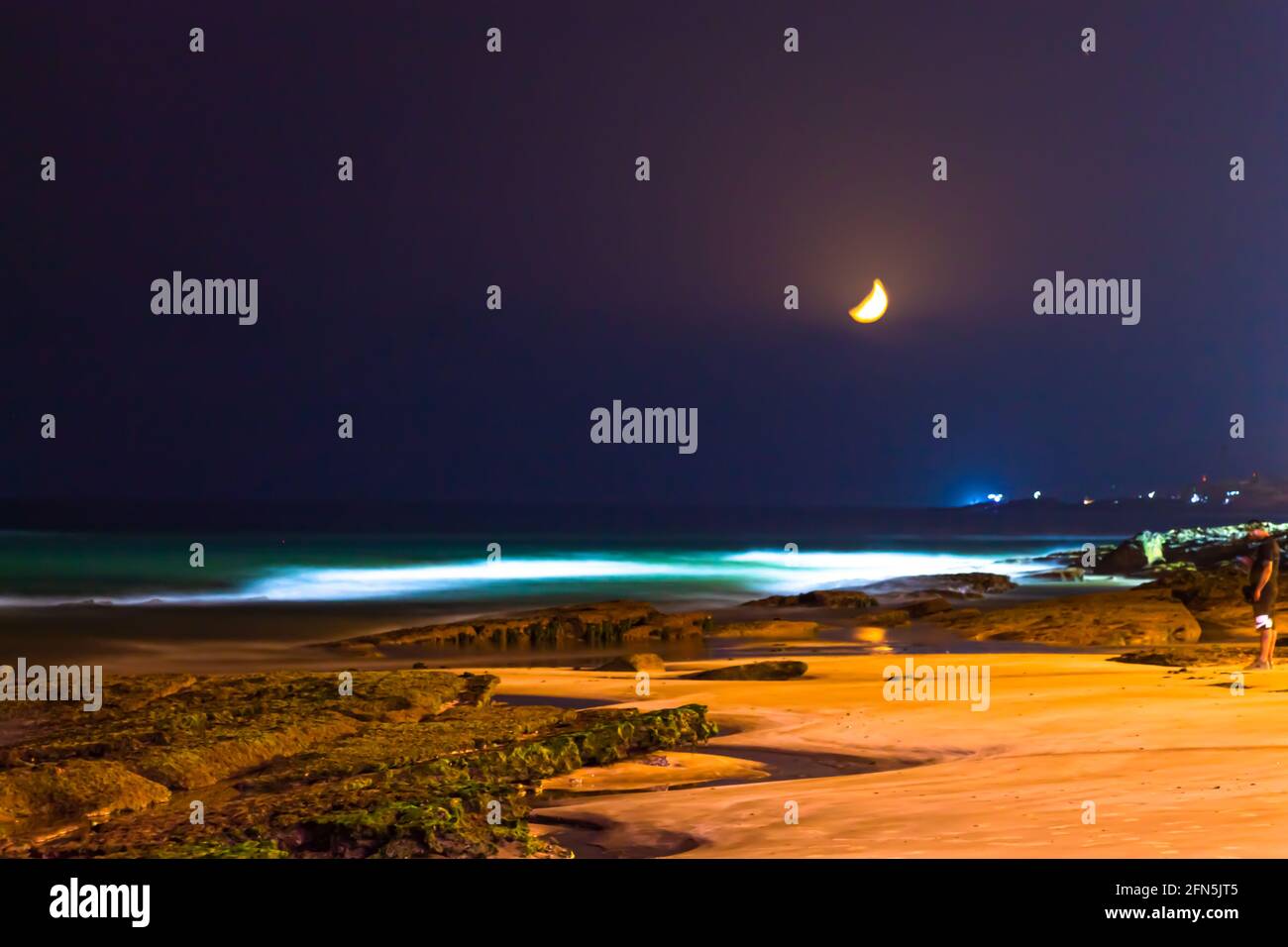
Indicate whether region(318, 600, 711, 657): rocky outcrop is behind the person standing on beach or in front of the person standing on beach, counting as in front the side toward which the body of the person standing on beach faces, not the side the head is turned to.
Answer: in front

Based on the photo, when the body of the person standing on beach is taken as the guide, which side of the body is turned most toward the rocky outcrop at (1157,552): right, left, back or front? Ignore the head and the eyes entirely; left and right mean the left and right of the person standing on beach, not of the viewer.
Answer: right

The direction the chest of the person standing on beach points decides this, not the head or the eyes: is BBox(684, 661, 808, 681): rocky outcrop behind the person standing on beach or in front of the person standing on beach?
in front

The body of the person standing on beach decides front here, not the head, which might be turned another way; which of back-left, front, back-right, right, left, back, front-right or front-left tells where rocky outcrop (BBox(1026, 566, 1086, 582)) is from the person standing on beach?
right

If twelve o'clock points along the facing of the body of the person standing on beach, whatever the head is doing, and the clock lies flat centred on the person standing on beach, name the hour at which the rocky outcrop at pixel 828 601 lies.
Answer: The rocky outcrop is roughly at 2 o'clock from the person standing on beach.

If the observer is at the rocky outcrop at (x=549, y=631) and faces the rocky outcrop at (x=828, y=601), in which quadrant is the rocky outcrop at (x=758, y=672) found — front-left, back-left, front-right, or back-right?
back-right

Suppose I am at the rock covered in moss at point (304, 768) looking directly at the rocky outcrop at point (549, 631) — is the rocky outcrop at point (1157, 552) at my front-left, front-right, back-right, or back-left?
front-right

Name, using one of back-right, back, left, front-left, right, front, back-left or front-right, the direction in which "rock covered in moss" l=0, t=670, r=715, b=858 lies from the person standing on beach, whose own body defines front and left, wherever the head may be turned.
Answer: front-left

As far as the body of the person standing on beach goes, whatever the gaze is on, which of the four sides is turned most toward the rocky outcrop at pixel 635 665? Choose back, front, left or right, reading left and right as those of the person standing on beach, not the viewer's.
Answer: front

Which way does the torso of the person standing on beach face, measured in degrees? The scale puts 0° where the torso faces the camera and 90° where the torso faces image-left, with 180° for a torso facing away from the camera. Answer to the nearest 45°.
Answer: approximately 90°
